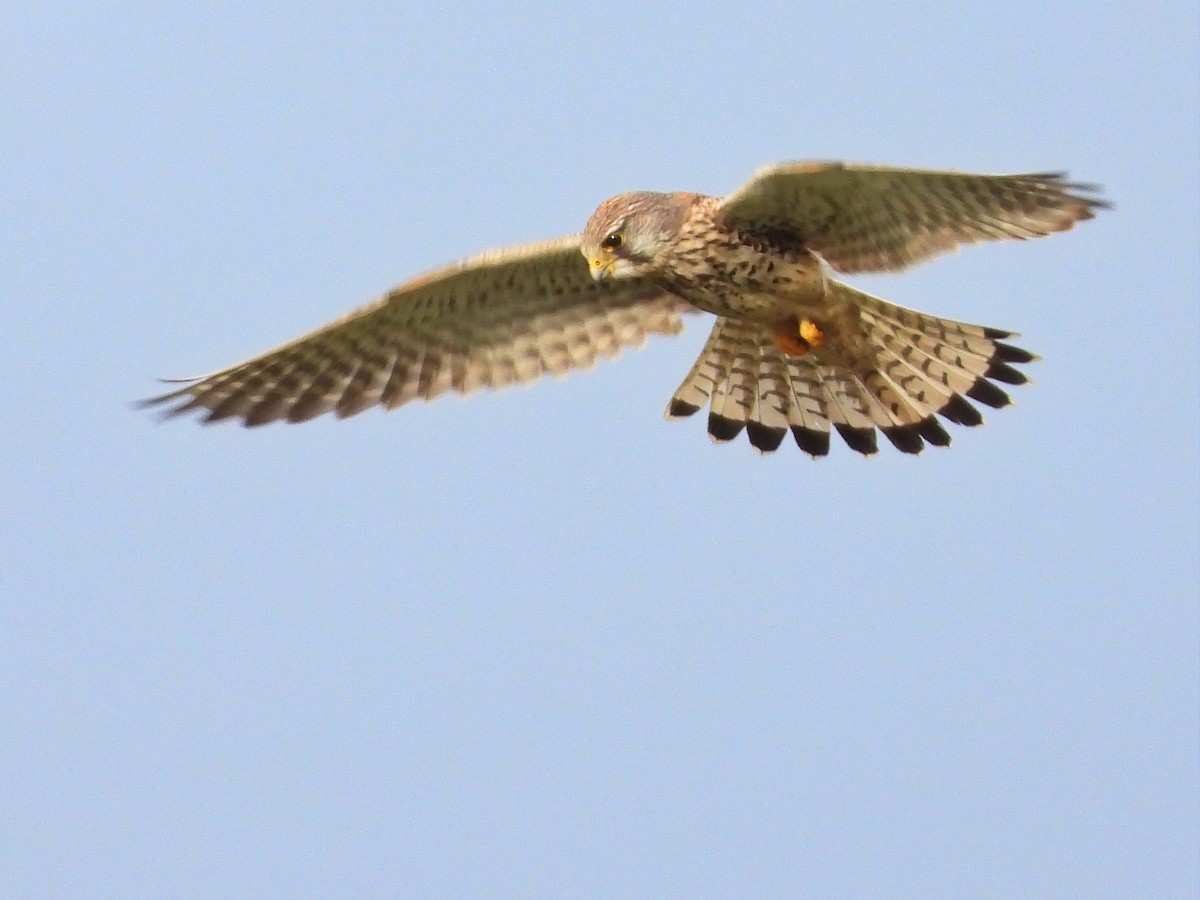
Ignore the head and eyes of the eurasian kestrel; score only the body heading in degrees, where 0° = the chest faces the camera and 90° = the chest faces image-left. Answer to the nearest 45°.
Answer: approximately 45°
